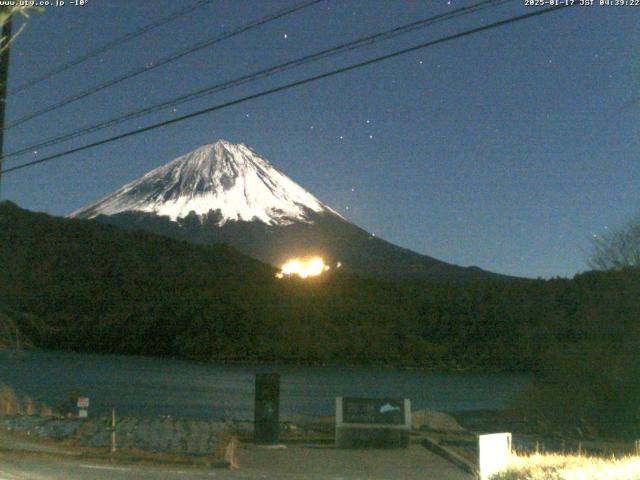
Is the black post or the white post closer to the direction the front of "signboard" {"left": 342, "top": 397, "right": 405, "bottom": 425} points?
the white post

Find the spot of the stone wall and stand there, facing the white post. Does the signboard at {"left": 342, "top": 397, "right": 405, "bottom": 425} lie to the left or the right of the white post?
left

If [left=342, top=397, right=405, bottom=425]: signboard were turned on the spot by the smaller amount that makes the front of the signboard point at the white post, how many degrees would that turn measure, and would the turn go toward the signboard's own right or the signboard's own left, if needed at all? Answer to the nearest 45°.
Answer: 0° — it already faces it

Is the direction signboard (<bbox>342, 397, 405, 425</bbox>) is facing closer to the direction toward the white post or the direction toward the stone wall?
the white post

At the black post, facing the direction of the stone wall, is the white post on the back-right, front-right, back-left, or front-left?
back-left

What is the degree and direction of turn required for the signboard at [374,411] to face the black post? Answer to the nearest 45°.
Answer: approximately 90° to its right

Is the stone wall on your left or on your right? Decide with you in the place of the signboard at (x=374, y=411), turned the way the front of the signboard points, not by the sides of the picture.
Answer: on your right

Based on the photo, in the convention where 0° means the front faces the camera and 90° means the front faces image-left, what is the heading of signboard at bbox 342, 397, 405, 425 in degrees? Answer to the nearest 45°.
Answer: approximately 0°
